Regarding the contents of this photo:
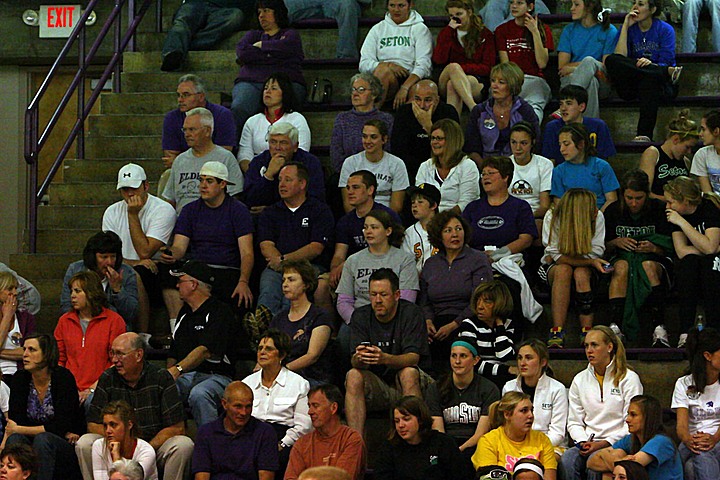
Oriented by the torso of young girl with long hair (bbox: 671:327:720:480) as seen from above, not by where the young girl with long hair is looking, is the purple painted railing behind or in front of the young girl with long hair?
behind

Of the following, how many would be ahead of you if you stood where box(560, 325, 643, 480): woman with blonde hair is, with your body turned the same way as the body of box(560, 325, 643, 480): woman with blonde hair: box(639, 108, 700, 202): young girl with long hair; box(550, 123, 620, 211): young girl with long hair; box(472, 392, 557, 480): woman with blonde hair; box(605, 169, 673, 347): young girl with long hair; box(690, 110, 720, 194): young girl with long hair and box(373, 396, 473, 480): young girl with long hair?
2

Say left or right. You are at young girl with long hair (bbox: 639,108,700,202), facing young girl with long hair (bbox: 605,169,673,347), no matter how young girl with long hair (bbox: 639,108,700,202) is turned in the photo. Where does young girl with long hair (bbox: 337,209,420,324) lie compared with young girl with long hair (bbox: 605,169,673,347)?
right

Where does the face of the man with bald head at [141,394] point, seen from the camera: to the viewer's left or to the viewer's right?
to the viewer's left

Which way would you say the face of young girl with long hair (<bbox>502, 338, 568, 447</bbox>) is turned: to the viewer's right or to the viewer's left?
to the viewer's left

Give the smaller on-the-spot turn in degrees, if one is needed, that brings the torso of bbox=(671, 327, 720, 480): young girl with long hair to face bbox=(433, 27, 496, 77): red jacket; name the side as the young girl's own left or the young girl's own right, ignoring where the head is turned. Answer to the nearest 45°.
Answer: approximately 180°

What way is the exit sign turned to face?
toward the camera

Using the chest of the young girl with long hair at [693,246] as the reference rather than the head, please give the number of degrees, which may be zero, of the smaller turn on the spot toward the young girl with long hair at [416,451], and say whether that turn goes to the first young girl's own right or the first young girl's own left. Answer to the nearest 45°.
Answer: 0° — they already face them

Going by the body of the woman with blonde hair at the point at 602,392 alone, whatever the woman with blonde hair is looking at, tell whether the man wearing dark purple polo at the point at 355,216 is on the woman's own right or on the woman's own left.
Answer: on the woman's own right

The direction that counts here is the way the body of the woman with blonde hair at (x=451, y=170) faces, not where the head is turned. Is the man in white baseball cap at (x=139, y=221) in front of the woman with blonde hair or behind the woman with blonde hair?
in front

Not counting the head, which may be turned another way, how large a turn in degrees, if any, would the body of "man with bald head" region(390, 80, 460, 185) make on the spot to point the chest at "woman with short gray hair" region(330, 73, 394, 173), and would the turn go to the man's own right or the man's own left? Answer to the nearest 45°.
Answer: approximately 90° to the man's own right

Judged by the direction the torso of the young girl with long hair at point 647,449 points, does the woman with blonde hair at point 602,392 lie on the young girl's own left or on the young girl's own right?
on the young girl's own right

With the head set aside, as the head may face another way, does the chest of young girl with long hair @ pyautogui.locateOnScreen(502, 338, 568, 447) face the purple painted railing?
no

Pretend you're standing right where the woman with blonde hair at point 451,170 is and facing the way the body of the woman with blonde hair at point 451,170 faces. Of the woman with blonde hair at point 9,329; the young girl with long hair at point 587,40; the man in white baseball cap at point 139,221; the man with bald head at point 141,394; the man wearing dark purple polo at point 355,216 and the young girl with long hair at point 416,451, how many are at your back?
1
